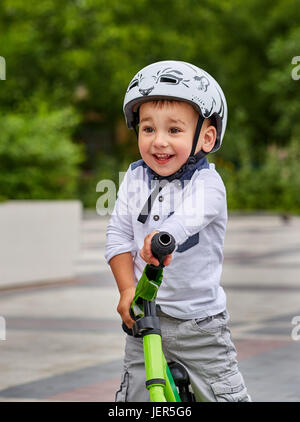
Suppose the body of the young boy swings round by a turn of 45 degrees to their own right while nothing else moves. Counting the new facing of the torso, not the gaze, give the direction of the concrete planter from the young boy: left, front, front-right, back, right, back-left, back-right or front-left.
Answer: right

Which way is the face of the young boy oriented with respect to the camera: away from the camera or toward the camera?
toward the camera

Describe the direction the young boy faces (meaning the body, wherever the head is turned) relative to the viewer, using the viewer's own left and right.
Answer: facing the viewer and to the left of the viewer
